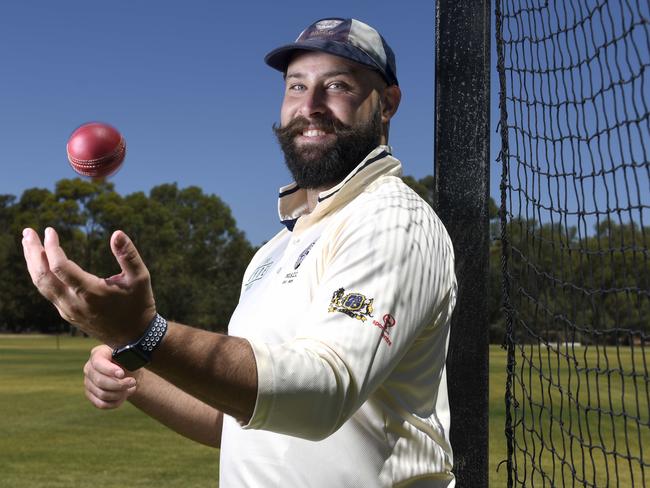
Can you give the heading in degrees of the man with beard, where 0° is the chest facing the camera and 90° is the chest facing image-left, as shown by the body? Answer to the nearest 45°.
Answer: approximately 45°

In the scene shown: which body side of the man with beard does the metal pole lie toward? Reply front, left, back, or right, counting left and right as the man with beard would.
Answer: back
